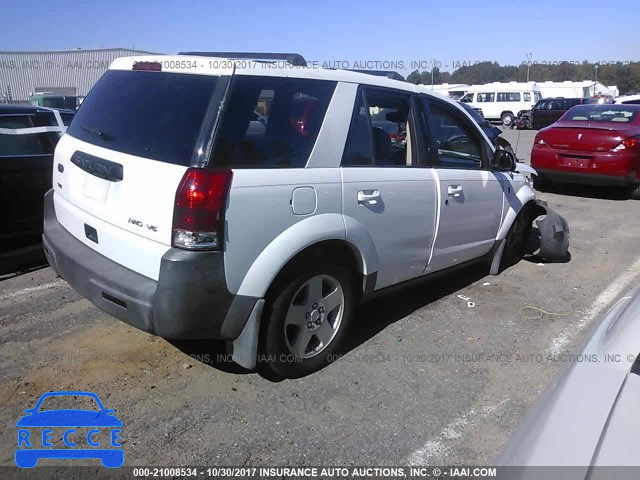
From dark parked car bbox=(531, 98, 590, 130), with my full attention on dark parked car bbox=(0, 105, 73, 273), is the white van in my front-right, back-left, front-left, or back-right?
back-right

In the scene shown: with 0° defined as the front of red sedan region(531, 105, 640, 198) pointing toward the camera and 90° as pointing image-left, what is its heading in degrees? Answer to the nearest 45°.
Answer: approximately 225°

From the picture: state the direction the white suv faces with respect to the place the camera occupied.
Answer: facing away from the viewer and to the right of the viewer

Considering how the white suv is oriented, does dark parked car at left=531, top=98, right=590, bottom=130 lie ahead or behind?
ahead

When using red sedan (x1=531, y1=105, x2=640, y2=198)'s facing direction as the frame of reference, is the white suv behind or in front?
behind

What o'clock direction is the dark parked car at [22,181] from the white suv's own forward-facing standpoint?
The dark parked car is roughly at 9 o'clock from the white suv.

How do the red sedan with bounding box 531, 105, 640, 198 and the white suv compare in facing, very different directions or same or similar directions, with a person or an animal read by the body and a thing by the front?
same or similar directions

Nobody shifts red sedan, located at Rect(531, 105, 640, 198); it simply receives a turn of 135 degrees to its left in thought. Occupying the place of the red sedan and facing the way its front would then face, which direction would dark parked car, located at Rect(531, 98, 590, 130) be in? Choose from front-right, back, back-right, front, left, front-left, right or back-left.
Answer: right

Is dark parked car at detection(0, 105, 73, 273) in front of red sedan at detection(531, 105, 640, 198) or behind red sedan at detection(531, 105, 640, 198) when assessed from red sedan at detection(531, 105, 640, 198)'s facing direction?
behind

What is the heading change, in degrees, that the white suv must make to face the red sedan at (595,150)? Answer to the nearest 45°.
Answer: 0° — it already faces it

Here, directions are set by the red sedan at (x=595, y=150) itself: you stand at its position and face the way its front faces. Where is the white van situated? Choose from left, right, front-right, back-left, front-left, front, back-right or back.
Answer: front-left

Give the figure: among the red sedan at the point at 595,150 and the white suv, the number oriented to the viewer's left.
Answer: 0
